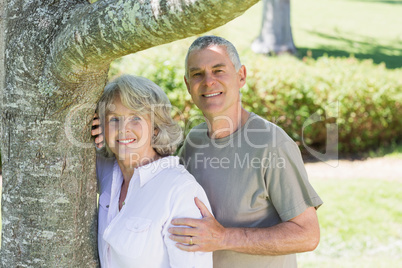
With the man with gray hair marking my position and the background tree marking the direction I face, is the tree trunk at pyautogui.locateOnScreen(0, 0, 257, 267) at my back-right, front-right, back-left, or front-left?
back-left

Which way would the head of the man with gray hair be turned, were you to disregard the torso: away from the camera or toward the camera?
toward the camera

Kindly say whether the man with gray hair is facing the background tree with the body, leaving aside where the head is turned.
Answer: no

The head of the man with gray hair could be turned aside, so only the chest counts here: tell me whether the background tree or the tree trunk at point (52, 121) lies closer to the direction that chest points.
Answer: the tree trunk

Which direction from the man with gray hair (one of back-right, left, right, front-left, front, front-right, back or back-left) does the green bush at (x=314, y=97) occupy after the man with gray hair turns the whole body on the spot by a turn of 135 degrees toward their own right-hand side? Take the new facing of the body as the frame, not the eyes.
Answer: front

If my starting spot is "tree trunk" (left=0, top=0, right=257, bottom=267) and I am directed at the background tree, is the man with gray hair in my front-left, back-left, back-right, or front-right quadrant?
front-right

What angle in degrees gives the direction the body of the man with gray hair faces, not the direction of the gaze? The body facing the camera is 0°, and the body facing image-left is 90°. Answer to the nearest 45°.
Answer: approximately 45°
